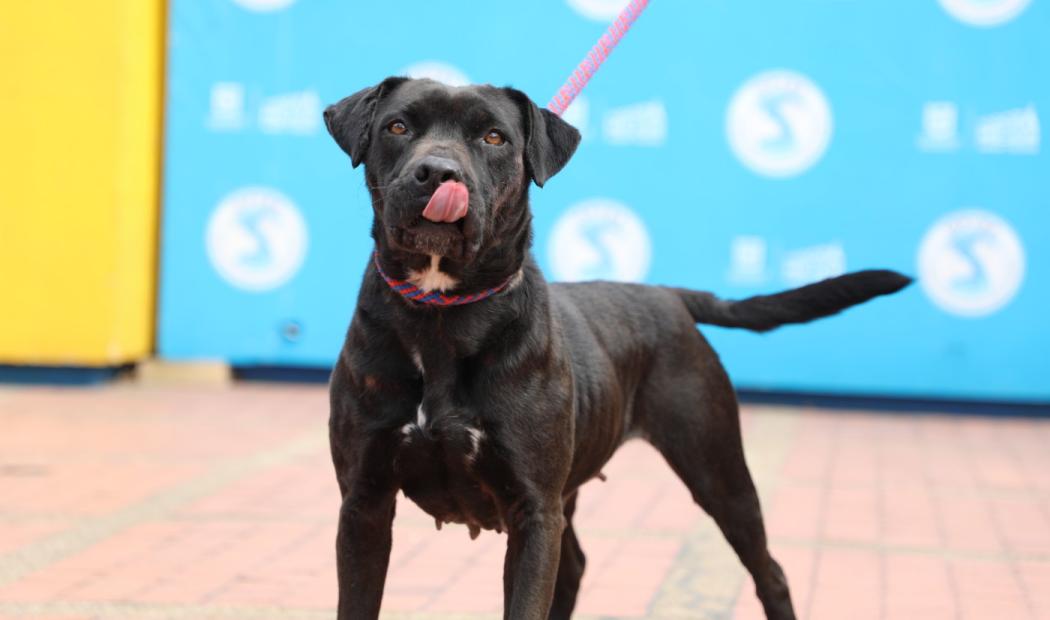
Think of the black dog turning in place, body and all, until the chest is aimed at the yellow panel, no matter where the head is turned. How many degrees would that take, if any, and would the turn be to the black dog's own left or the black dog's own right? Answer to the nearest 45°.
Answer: approximately 90° to the black dog's own right

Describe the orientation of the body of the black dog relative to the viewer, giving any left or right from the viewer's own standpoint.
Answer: facing the viewer and to the left of the viewer
